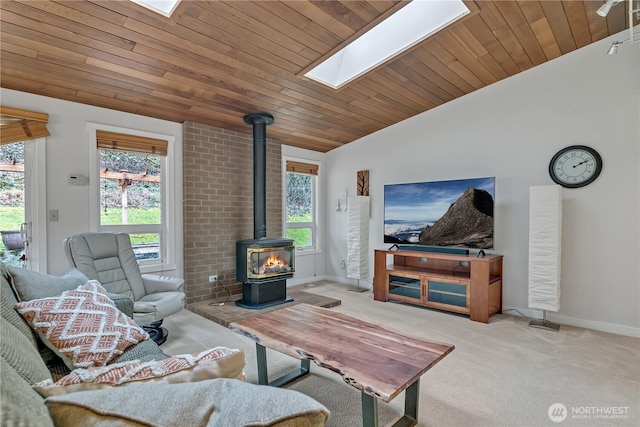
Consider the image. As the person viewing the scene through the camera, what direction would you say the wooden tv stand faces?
facing the viewer and to the left of the viewer

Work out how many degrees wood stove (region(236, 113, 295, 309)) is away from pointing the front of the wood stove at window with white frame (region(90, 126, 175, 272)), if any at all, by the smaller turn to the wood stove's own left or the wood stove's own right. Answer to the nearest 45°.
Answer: approximately 135° to the wood stove's own right

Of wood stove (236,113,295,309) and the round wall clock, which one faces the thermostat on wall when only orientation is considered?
the round wall clock

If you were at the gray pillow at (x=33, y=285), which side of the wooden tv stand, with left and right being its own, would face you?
front

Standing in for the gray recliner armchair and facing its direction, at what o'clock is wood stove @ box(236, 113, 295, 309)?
The wood stove is roughly at 10 o'clock from the gray recliner armchair.

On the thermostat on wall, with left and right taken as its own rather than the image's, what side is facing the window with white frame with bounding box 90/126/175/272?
left

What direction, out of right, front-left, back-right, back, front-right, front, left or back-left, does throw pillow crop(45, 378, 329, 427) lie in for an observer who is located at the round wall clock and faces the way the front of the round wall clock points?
front-left

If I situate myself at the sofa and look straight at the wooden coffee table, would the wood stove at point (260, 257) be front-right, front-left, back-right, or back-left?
front-left

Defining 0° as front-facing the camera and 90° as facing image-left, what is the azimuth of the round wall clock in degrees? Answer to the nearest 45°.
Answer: approximately 45°

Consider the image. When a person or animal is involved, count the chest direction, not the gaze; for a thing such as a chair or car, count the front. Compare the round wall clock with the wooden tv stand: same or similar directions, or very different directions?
same or similar directions

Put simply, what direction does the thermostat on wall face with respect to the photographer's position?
facing the viewer

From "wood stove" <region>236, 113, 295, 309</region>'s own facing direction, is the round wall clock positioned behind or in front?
in front

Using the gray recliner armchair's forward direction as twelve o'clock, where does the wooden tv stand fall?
The wooden tv stand is roughly at 11 o'clock from the gray recliner armchair.

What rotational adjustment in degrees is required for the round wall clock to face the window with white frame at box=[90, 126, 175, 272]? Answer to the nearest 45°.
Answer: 0° — it already faces it

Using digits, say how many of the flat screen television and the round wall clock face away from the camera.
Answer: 0

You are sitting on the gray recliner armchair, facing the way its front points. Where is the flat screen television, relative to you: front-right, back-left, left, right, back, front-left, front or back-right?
front-left
